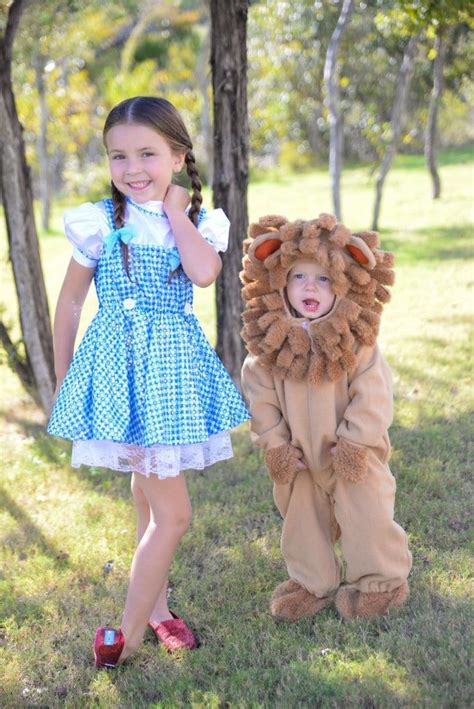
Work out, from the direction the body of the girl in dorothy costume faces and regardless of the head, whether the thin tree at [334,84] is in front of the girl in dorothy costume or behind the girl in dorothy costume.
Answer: behind

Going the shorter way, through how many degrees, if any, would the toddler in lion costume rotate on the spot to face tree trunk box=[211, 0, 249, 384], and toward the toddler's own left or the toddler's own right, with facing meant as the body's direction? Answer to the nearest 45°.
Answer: approximately 180°

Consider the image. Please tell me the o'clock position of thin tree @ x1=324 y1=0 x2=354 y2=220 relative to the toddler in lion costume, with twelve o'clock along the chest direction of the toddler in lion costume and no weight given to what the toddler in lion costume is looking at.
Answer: The thin tree is roughly at 6 o'clock from the toddler in lion costume.

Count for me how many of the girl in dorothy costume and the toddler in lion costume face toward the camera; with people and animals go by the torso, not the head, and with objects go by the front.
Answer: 2

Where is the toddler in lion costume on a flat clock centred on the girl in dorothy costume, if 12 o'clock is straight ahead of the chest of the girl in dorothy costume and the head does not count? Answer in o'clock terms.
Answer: The toddler in lion costume is roughly at 9 o'clock from the girl in dorothy costume.

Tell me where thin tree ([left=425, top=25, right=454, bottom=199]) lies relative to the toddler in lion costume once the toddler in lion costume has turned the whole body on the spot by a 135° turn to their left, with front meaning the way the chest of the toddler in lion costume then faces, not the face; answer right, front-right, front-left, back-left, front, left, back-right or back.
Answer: front-left

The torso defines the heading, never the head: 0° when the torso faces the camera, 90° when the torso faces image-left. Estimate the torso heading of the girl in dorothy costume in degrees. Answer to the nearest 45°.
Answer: approximately 0°
